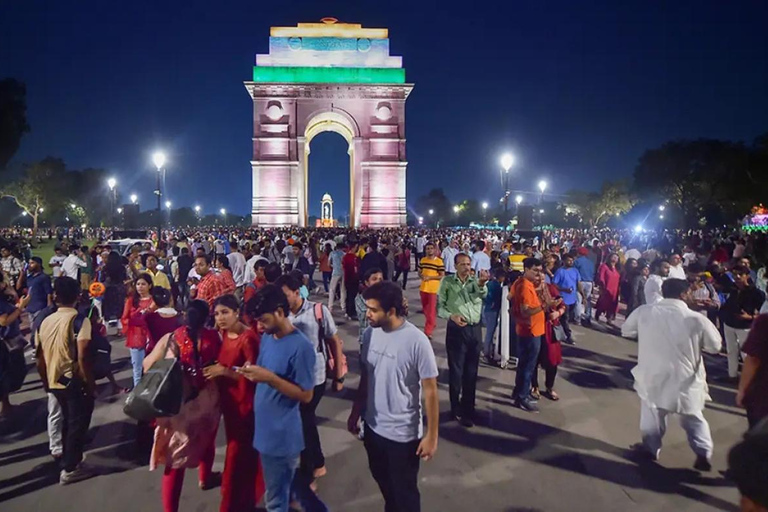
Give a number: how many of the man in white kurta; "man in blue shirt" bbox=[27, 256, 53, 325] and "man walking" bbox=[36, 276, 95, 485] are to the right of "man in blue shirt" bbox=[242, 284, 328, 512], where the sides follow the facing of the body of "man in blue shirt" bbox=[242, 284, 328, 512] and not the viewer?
2

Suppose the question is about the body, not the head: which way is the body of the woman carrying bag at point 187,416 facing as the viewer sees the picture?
away from the camera

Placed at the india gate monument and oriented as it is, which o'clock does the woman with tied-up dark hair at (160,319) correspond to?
The woman with tied-up dark hair is roughly at 12 o'clock from the india gate monument.

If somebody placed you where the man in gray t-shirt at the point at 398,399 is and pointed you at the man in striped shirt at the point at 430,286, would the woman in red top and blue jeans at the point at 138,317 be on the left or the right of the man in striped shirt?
left

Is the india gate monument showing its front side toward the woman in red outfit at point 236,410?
yes

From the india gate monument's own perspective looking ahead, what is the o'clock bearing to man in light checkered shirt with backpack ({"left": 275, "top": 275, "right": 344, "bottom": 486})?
The man in light checkered shirt with backpack is roughly at 12 o'clock from the india gate monument.

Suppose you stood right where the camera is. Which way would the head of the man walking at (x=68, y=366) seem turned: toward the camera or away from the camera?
away from the camera
